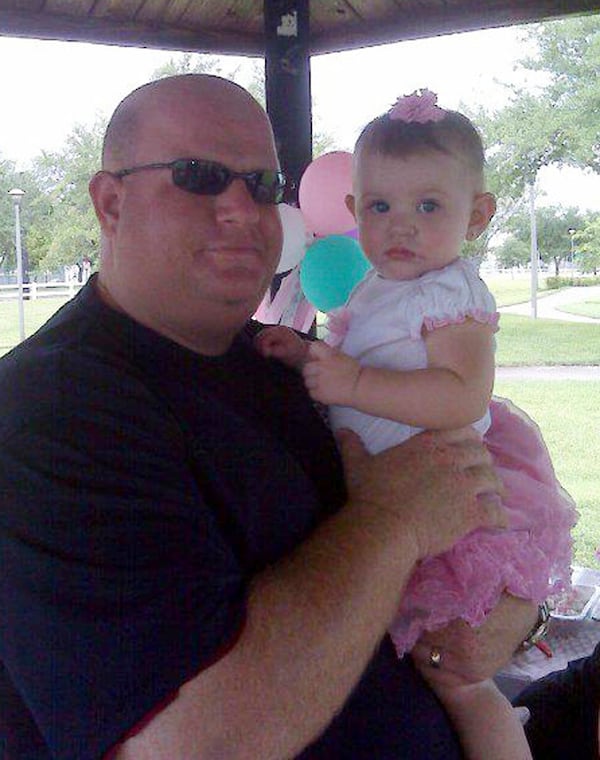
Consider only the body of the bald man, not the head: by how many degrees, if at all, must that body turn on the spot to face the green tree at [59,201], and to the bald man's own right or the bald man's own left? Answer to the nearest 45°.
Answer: approximately 135° to the bald man's own left

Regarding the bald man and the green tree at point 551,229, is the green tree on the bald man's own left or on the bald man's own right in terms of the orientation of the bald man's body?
on the bald man's own left

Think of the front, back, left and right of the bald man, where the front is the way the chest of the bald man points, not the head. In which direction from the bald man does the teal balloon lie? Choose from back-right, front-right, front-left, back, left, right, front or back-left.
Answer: back-left

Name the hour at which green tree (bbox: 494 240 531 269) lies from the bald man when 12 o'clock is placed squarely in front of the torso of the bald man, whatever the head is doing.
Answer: The green tree is roughly at 8 o'clock from the bald man.

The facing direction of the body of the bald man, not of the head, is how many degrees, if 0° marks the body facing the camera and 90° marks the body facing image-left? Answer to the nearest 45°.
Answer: approximately 315°

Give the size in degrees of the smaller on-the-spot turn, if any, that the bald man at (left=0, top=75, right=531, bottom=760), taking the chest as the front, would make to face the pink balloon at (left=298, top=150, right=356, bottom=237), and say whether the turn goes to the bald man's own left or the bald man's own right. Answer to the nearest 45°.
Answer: approximately 135° to the bald man's own left

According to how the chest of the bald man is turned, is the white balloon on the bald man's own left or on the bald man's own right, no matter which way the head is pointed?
on the bald man's own left
